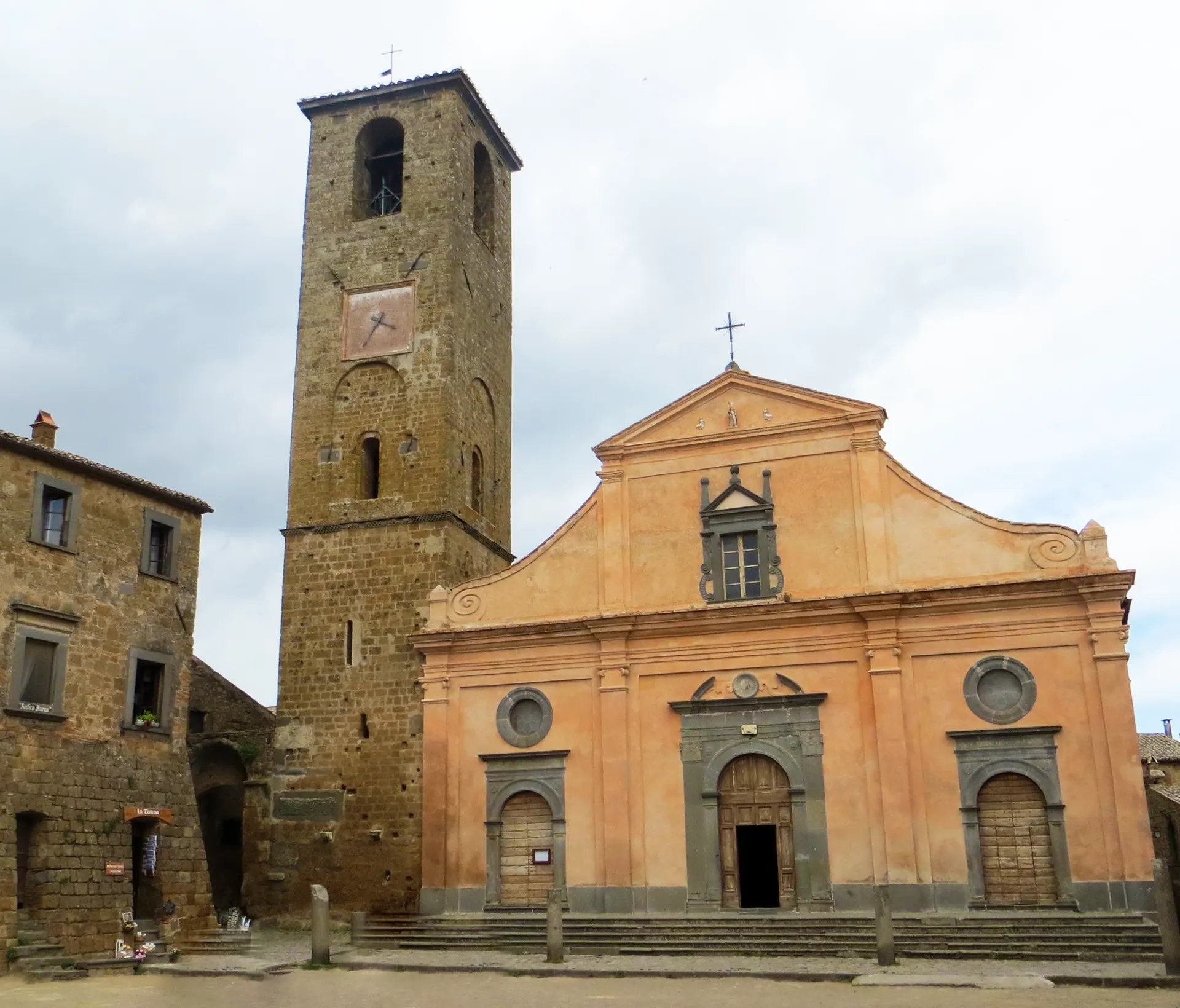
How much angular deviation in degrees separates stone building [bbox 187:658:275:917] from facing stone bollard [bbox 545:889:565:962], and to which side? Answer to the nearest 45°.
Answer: approximately 45° to its left

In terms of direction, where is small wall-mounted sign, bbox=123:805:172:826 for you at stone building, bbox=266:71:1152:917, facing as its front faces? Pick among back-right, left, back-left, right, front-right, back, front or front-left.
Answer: right

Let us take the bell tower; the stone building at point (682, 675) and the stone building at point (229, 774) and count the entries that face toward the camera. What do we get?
3

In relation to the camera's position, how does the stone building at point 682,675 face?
facing the viewer

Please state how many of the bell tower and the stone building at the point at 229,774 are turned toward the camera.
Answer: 2

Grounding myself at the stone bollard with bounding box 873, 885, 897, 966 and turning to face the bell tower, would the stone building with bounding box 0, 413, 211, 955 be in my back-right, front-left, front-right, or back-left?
front-left

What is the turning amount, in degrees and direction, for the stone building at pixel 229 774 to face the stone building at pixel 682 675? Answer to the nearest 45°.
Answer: approximately 45° to its left

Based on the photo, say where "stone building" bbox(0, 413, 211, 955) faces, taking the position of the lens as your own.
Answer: facing the viewer and to the right of the viewer

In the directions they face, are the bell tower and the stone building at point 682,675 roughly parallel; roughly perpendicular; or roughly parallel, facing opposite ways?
roughly parallel

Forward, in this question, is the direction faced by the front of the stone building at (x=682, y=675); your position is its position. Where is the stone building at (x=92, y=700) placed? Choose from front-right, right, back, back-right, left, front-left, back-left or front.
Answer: right
